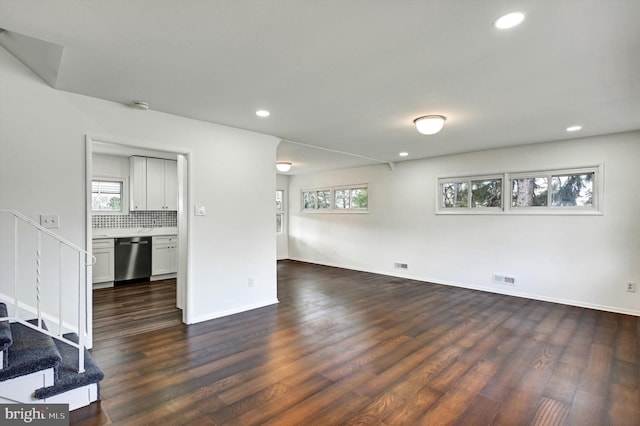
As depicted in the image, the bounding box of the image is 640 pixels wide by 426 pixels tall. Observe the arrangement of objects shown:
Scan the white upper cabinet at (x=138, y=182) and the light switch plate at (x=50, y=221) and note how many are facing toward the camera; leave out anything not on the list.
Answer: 2

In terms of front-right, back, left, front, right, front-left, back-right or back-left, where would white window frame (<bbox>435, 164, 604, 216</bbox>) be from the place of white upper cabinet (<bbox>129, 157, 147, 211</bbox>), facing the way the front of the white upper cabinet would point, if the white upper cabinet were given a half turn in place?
back-right

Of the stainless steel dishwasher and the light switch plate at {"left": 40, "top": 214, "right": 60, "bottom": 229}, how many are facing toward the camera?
2

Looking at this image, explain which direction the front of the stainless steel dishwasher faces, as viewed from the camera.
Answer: facing the viewer

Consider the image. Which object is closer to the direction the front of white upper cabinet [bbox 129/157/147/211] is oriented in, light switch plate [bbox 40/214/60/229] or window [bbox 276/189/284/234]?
the light switch plate

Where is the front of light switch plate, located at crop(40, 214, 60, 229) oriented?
toward the camera

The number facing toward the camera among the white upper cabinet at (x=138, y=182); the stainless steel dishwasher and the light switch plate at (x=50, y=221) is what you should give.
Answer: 3

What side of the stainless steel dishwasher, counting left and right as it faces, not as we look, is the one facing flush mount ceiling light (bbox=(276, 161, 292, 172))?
left

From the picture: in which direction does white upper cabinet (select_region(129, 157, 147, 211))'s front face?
toward the camera

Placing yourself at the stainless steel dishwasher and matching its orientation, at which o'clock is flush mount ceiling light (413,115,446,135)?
The flush mount ceiling light is roughly at 11 o'clock from the stainless steel dishwasher.

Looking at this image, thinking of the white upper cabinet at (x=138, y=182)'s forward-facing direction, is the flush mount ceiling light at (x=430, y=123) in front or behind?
in front

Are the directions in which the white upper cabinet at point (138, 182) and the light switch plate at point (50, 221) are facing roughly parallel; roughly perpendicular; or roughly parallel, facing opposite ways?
roughly parallel

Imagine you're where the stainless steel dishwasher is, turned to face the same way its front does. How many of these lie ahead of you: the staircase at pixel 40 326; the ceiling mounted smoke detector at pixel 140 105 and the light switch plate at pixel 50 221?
3
